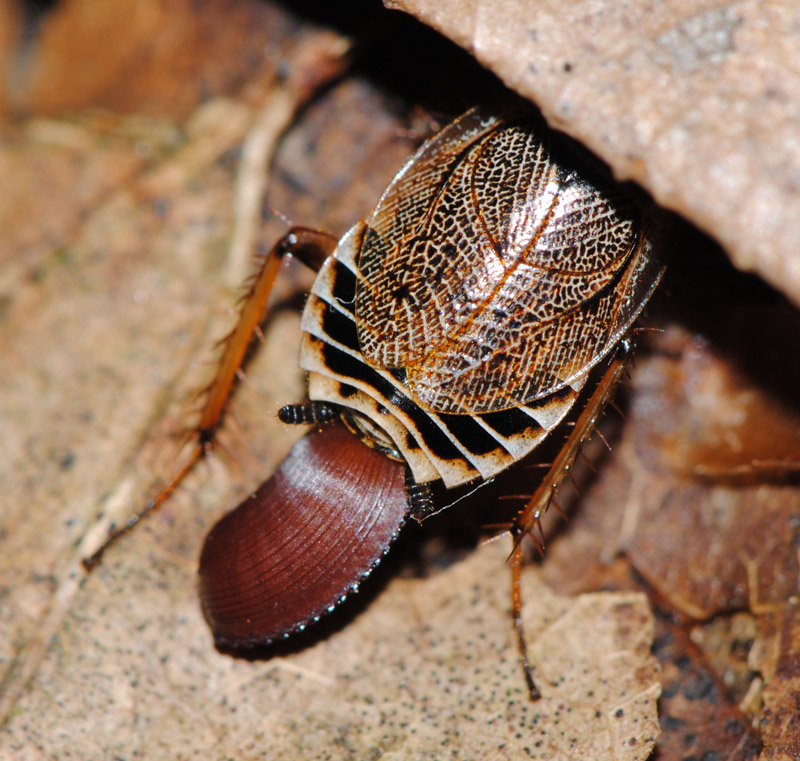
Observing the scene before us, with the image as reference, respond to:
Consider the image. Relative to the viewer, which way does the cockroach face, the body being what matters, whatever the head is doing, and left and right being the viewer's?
facing away from the viewer and to the right of the viewer
